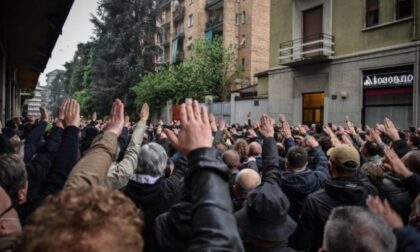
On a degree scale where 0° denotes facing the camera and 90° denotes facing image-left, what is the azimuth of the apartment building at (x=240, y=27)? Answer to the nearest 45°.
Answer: approximately 45°

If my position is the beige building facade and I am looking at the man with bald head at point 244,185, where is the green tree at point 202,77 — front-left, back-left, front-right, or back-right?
back-right

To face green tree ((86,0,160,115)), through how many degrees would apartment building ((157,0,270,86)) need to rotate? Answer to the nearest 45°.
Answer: approximately 45° to its right

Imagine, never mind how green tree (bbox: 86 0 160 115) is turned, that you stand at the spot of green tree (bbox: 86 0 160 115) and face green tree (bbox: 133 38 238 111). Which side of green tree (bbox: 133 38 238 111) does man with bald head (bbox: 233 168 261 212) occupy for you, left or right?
right
